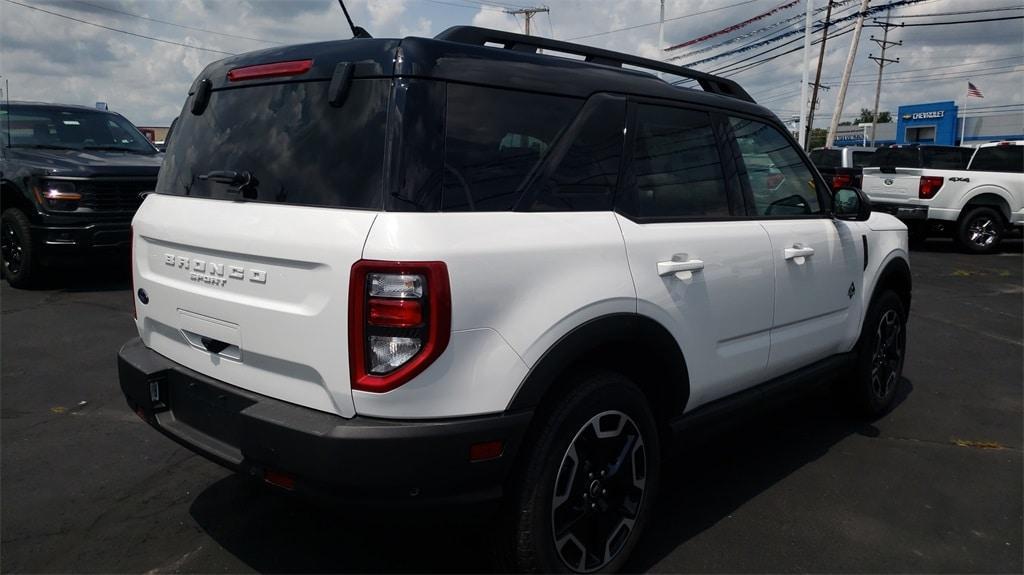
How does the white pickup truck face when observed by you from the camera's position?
facing away from the viewer and to the right of the viewer

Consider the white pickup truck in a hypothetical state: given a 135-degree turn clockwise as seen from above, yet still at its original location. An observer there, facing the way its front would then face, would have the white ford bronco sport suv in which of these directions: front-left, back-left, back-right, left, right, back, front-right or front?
front

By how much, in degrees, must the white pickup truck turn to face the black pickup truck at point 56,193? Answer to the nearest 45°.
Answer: approximately 180°

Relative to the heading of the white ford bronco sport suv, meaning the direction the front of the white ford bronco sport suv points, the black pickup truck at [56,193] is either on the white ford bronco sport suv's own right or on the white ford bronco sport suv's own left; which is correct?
on the white ford bronco sport suv's own left

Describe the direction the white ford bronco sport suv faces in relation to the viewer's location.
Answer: facing away from the viewer and to the right of the viewer

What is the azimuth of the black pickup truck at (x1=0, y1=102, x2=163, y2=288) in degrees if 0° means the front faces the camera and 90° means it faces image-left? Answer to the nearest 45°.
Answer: approximately 315°
